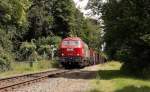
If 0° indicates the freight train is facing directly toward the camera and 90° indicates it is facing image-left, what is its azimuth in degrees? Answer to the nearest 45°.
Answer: approximately 45°

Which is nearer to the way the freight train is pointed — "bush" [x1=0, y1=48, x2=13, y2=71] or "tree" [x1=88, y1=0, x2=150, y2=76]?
the bush

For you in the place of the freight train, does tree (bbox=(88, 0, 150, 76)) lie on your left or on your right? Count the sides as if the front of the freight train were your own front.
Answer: on your left
